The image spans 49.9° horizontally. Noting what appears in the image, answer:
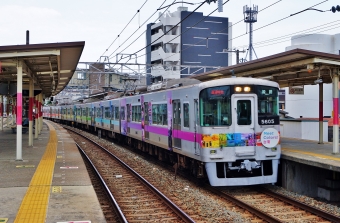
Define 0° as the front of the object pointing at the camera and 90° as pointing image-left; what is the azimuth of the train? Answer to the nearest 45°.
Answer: approximately 315°

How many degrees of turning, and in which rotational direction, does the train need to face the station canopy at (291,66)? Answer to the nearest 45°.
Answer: approximately 90° to its left

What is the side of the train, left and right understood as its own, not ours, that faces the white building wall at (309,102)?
left
